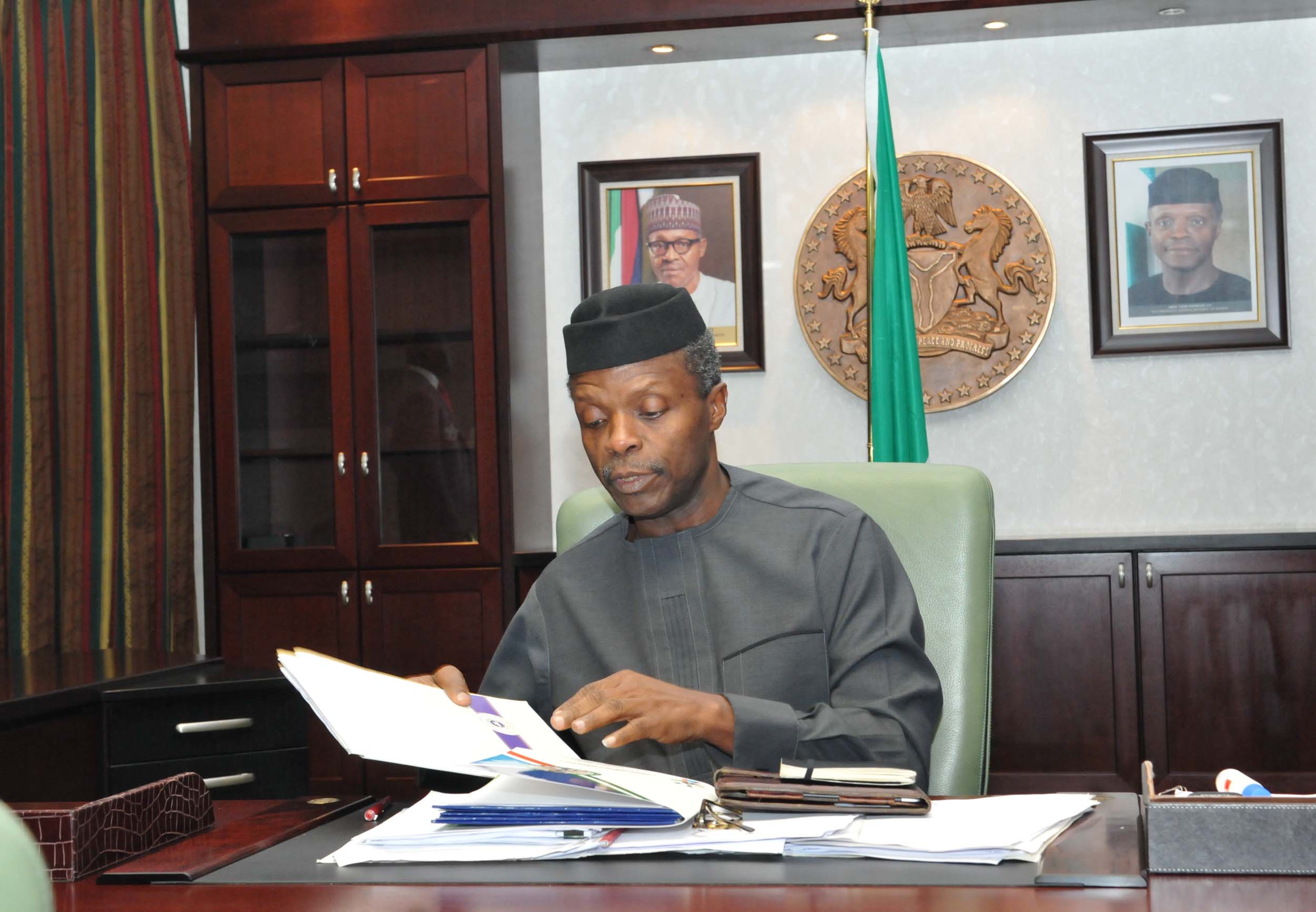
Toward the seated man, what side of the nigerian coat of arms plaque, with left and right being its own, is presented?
front

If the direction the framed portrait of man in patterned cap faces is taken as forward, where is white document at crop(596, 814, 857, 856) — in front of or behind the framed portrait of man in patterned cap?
in front

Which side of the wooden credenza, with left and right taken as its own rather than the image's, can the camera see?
front

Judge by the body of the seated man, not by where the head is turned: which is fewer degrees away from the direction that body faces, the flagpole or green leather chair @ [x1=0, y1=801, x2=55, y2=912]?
the green leather chair

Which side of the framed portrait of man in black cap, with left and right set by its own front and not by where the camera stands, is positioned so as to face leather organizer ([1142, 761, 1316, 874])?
front

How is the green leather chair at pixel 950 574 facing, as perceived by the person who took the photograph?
facing the viewer

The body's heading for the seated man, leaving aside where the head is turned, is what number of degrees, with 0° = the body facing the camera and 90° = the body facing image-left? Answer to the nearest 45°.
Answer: approximately 45°

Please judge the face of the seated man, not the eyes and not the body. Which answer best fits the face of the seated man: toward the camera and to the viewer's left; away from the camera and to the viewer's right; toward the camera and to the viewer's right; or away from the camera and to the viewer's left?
toward the camera and to the viewer's left

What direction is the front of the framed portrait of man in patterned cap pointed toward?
toward the camera

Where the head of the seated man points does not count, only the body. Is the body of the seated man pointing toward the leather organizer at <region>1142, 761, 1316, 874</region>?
no

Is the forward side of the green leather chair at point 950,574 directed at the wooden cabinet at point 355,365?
no

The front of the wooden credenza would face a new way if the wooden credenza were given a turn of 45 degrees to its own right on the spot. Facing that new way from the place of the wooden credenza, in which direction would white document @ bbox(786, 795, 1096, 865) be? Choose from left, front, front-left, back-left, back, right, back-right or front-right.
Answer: front-left

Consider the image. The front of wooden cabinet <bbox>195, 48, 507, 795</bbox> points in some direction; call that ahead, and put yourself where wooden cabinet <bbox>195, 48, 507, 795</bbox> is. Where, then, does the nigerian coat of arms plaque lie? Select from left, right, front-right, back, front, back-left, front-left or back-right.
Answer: left

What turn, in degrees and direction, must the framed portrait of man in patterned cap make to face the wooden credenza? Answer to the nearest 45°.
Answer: approximately 45° to its left

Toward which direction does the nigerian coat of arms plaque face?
toward the camera

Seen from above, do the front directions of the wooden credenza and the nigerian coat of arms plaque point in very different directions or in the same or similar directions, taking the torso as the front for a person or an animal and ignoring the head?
same or similar directions

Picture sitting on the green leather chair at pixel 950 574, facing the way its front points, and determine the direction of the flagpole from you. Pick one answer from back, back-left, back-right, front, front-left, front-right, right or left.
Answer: back

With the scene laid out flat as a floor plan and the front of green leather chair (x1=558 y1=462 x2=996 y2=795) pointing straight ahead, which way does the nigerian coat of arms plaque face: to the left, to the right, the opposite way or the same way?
the same way

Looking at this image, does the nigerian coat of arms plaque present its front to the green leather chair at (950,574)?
yes

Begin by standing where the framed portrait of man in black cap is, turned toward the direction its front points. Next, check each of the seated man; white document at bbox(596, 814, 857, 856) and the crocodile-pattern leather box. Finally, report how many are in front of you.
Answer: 3
